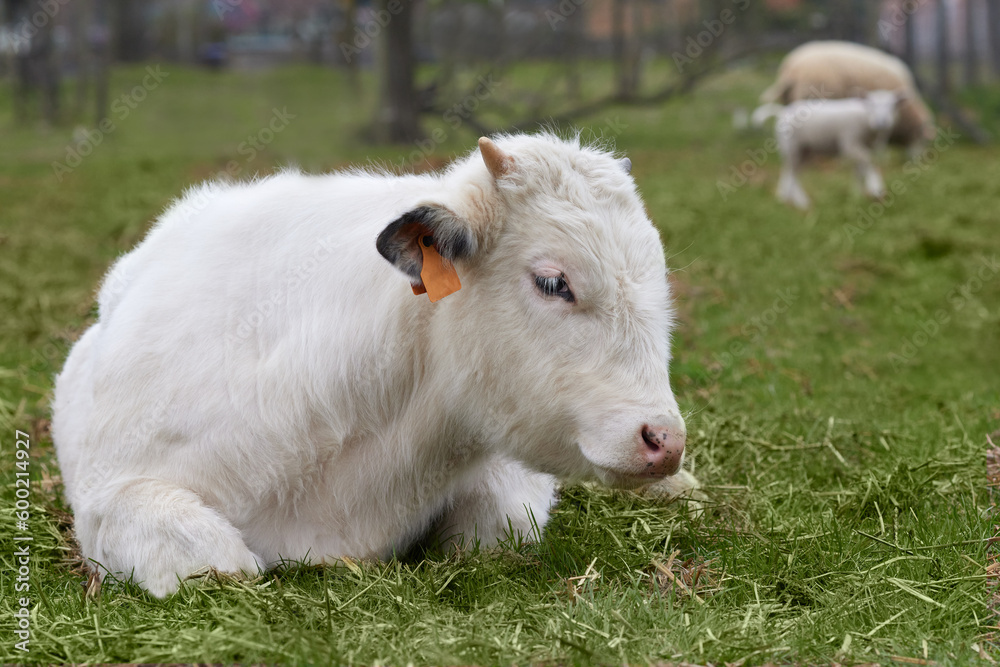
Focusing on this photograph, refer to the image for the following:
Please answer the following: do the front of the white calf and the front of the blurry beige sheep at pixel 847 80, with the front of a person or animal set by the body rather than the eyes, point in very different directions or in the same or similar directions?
same or similar directions

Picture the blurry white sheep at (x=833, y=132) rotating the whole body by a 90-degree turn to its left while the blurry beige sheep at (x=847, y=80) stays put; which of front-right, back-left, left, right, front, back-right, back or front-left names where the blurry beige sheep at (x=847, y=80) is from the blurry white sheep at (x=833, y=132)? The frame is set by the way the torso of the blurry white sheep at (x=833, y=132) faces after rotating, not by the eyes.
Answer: front

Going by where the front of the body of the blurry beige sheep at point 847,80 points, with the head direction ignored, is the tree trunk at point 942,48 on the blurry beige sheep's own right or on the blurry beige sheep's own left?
on the blurry beige sheep's own left

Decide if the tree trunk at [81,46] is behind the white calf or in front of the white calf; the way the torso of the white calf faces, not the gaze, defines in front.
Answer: behind

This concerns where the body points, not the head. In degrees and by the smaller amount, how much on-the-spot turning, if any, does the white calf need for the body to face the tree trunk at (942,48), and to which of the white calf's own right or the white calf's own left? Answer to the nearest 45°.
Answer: approximately 90° to the white calf's own left

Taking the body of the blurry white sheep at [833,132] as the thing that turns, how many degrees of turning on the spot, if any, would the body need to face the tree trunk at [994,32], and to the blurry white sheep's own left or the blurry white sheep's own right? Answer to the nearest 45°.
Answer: approximately 90° to the blurry white sheep's own left

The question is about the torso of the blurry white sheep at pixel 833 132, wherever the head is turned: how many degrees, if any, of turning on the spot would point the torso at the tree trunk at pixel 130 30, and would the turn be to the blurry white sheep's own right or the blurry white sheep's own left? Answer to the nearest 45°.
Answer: approximately 135° to the blurry white sheep's own left

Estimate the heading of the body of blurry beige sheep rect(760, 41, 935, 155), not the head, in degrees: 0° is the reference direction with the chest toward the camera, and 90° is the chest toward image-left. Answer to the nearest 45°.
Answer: approximately 270°

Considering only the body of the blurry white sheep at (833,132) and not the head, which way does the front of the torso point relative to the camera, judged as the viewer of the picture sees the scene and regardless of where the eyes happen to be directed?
to the viewer's right

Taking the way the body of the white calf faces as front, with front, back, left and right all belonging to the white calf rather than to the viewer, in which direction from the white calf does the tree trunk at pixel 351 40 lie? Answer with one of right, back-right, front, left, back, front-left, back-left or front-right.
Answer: back-left

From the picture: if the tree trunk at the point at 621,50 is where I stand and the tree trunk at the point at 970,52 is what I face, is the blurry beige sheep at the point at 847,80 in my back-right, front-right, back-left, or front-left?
front-right
